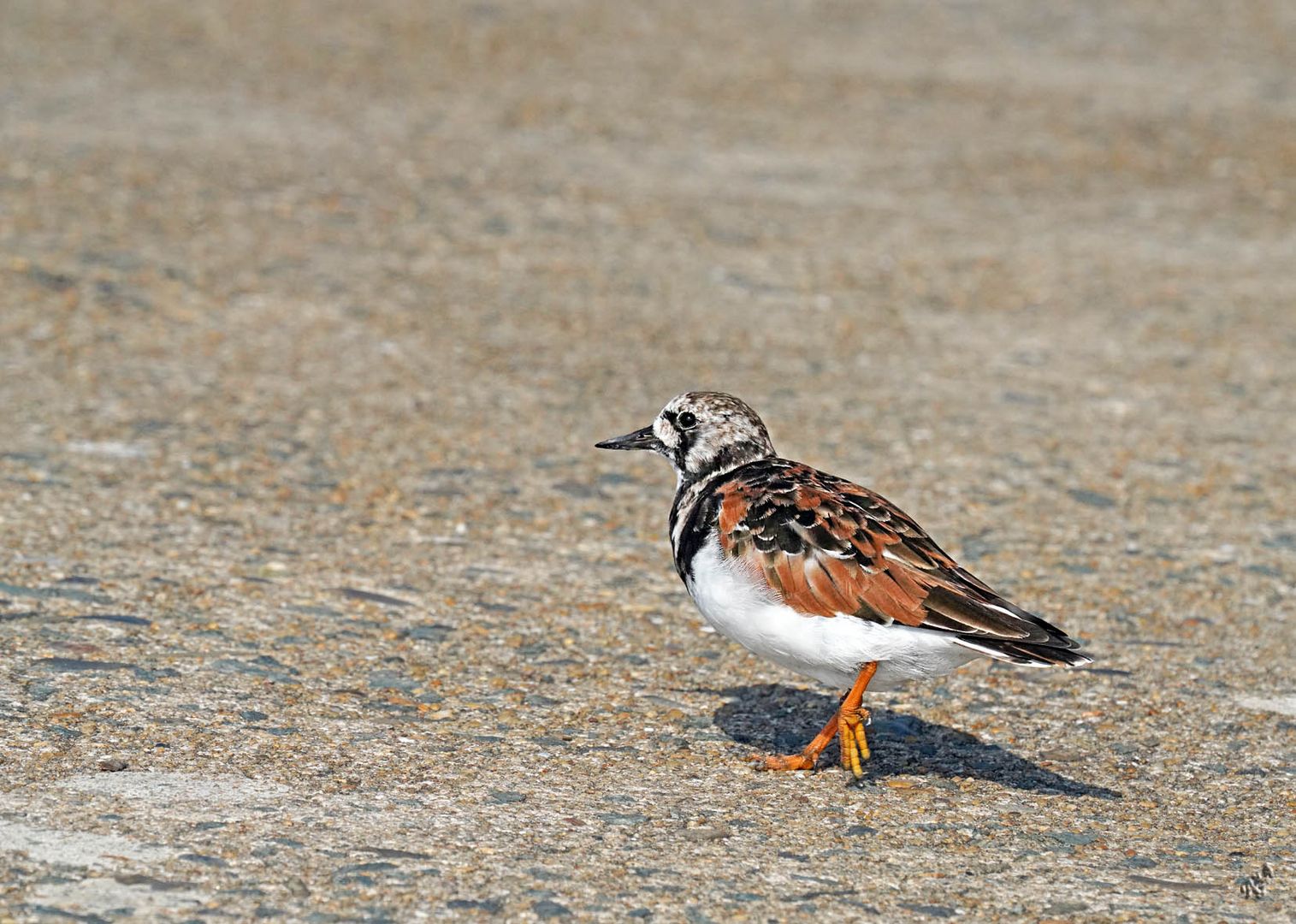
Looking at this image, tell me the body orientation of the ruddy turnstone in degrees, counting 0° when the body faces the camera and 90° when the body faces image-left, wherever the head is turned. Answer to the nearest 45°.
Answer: approximately 90°

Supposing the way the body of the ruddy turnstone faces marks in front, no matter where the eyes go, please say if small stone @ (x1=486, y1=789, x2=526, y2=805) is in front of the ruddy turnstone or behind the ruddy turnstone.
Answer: in front

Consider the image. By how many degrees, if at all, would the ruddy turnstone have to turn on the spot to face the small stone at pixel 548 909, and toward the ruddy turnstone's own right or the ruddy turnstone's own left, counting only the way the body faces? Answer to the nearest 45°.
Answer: approximately 45° to the ruddy turnstone's own left
